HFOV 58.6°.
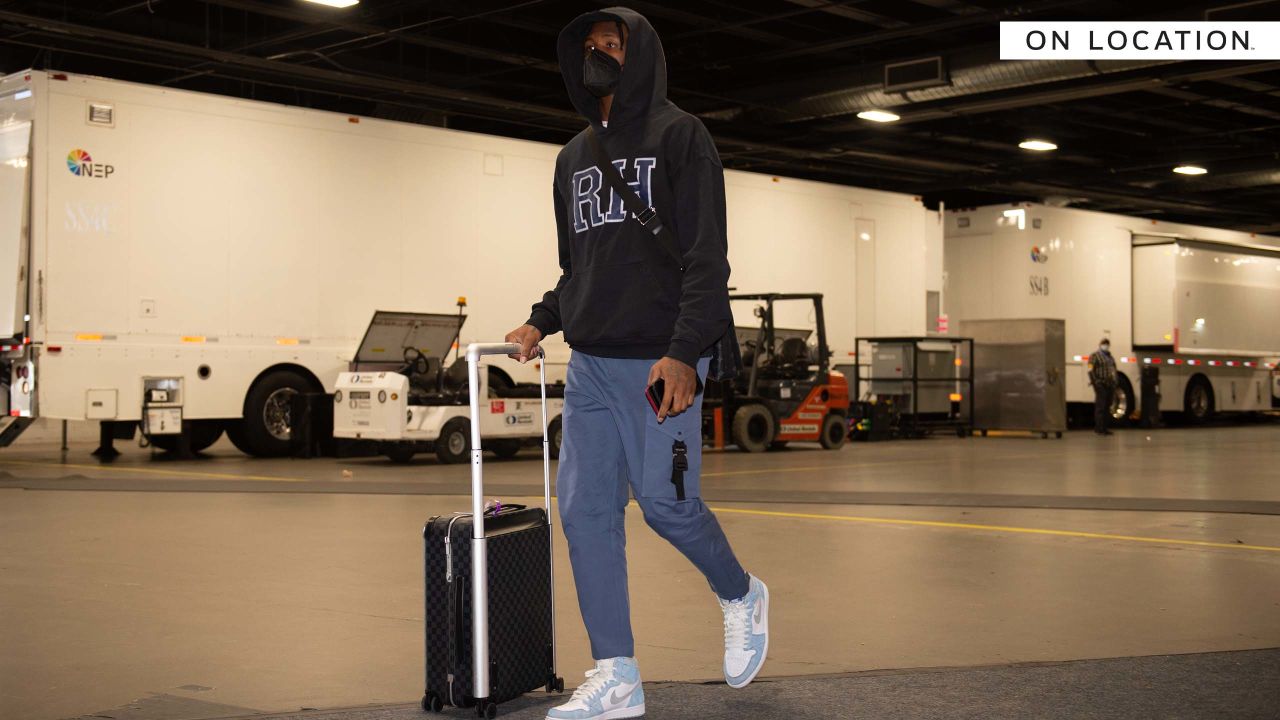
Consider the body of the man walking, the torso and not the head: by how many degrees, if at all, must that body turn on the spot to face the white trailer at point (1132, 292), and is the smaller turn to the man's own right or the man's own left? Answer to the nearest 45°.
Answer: approximately 180°

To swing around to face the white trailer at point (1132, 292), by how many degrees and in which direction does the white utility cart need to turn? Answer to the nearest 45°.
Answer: approximately 180°

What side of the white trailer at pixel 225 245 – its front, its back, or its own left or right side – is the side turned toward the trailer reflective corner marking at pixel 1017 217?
front

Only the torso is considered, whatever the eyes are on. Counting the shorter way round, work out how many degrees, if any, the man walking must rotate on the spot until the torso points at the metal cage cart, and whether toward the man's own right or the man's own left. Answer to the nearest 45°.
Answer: approximately 135° to the man's own right

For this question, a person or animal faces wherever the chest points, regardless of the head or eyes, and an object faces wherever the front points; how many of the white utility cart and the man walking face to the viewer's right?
0

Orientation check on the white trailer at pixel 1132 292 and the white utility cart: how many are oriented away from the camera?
0

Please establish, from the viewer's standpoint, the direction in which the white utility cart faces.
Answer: facing the viewer and to the left of the viewer

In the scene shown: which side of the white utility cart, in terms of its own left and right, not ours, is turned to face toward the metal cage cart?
back

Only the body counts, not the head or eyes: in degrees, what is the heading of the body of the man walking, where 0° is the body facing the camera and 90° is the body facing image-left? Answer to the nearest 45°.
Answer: approximately 45°

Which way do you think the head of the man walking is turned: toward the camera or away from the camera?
toward the camera
